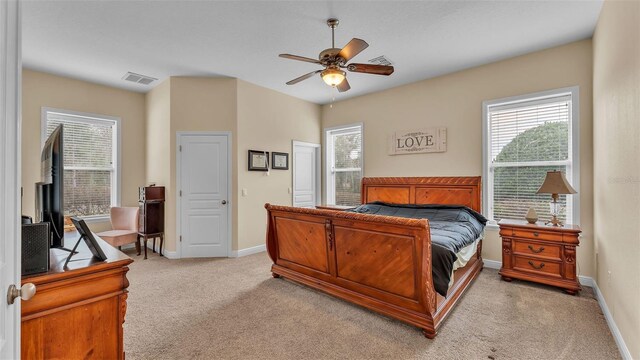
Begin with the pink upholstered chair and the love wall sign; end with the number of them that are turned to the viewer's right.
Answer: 0

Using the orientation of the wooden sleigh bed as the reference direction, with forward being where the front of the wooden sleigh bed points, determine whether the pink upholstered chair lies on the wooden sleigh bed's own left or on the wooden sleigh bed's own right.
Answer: on the wooden sleigh bed's own right

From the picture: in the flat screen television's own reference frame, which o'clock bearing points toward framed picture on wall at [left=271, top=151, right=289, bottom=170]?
The framed picture on wall is roughly at 11 o'clock from the flat screen television.

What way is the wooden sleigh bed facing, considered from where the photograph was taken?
facing the viewer and to the left of the viewer

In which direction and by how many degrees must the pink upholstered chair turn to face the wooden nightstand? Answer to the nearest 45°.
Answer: approximately 90° to its left

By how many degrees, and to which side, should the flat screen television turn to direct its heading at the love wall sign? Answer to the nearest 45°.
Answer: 0° — it already faces it

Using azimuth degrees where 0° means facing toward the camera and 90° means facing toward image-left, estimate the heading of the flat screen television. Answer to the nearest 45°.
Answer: approximately 270°

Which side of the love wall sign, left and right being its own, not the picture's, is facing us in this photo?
front

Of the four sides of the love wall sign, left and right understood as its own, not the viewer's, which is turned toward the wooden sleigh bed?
front

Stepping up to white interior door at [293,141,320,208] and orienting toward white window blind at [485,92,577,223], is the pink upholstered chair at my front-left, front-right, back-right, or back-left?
back-right

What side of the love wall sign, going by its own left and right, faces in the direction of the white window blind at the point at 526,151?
left
